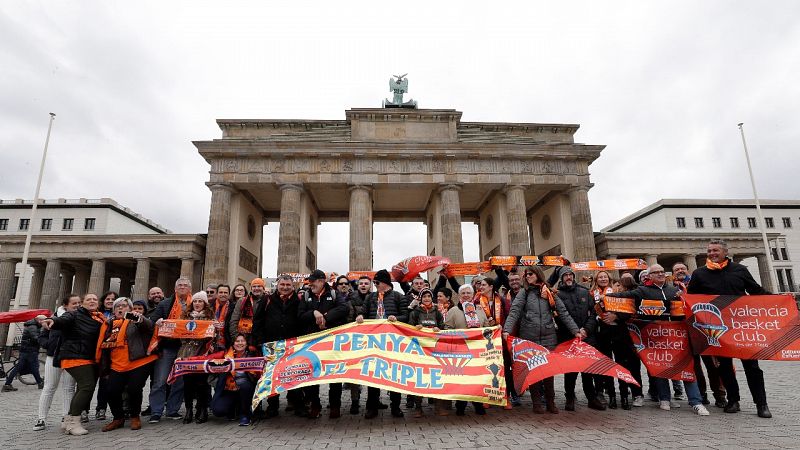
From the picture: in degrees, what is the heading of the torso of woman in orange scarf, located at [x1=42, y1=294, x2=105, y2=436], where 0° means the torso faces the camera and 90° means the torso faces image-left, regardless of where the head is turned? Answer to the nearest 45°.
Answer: approximately 315°

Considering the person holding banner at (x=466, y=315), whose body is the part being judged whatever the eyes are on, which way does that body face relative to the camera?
toward the camera

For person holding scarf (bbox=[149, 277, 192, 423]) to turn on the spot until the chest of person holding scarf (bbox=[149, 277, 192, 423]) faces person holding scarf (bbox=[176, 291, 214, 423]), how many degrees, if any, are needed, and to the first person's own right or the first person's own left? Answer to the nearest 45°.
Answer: approximately 45° to the first person's own left

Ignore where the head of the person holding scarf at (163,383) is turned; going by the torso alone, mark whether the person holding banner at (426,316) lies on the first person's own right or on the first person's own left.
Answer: on the first person's own left

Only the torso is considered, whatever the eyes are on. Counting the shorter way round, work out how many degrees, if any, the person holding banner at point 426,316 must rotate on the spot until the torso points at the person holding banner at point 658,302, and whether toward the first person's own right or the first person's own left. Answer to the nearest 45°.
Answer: approximately 90° to the first person's own left

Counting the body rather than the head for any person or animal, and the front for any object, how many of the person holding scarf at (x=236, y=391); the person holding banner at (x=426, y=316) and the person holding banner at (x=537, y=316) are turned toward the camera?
3

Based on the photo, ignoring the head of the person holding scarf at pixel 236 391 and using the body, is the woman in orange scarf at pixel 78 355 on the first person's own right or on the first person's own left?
on the first person's own right

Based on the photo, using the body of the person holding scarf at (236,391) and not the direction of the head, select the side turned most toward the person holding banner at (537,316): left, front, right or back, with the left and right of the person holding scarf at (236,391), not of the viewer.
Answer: left

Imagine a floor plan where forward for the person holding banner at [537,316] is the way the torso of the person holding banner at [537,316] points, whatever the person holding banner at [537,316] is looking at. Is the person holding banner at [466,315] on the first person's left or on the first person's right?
on the first person's right

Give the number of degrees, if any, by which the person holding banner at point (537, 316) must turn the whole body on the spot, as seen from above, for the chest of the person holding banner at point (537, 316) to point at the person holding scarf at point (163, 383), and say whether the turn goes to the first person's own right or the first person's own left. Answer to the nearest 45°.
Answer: approximately 90° to the first person's own right

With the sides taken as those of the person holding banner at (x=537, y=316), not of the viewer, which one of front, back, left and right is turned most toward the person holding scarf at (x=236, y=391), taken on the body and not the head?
right
